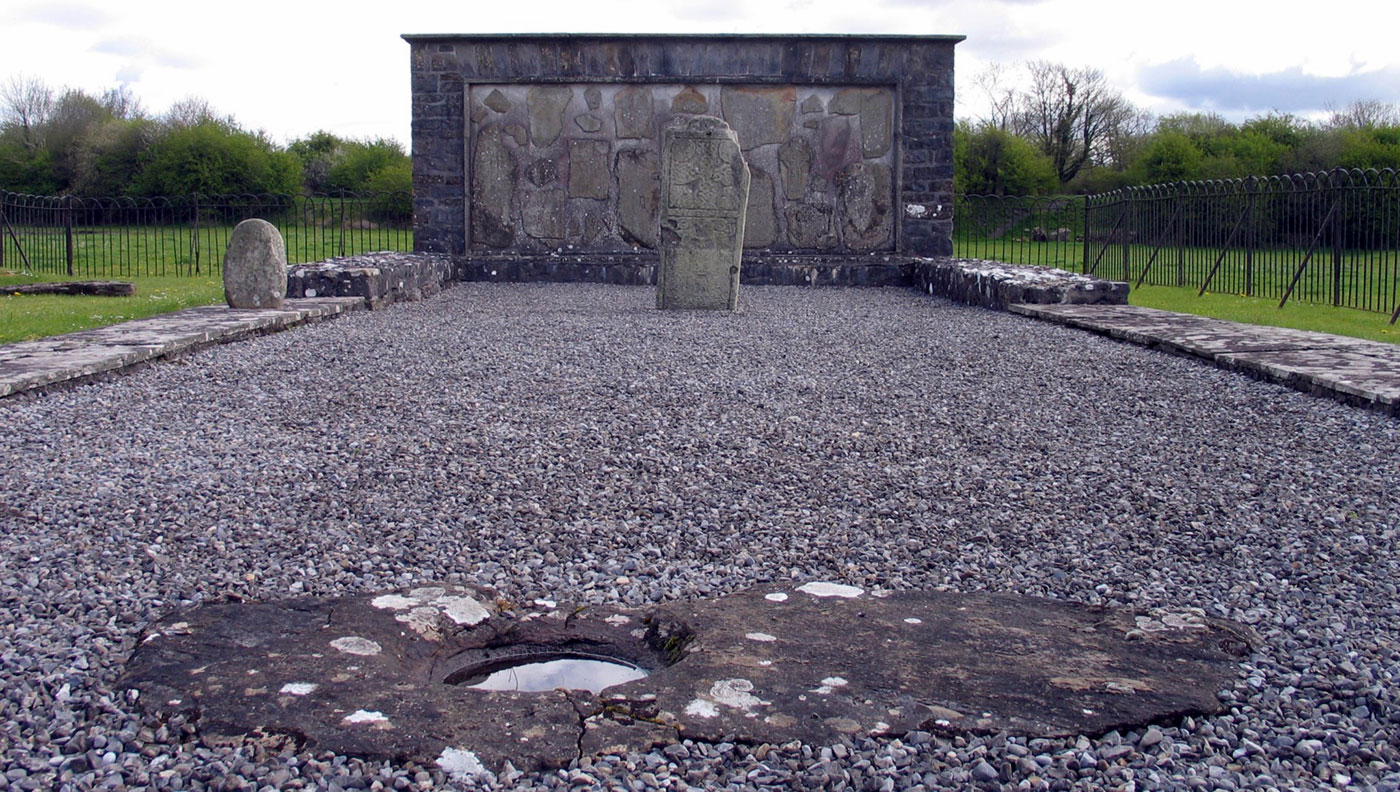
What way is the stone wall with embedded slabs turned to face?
toward the camera

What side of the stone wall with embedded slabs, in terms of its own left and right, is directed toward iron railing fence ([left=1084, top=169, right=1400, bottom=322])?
left

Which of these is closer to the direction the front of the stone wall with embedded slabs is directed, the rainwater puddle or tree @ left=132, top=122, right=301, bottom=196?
the rainwater puddle

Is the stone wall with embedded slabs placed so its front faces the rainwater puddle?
yes

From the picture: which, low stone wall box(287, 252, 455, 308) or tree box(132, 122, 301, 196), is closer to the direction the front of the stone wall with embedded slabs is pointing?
the low stone wall

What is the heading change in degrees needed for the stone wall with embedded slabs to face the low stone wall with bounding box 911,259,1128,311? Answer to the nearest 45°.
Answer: approximately 45° to its left

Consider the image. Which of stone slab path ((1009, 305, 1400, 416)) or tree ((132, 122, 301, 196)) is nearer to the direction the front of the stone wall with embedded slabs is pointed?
the stone slab path

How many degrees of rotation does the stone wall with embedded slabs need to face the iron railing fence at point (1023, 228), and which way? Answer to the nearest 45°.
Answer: approximately 135° to its left

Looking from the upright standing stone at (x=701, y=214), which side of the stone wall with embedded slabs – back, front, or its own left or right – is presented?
front

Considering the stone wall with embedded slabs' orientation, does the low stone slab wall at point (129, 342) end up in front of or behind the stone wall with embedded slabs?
in front
